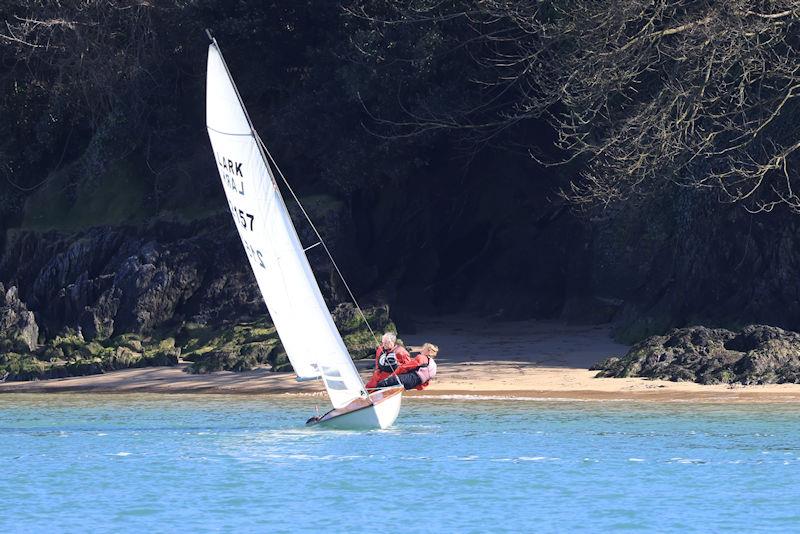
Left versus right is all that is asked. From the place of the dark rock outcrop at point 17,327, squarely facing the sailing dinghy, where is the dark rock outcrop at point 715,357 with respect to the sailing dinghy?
left

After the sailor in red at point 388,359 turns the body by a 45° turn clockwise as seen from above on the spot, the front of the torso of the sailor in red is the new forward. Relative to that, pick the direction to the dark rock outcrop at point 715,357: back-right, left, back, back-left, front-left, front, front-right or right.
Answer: back-right

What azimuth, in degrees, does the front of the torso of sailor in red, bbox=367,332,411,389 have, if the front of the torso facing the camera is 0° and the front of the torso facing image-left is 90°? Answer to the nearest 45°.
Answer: approximately 45°

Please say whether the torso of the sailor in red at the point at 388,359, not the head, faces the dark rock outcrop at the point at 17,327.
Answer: no

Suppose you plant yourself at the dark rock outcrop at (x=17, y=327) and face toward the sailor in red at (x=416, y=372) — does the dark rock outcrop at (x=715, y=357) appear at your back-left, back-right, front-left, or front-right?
front-left
